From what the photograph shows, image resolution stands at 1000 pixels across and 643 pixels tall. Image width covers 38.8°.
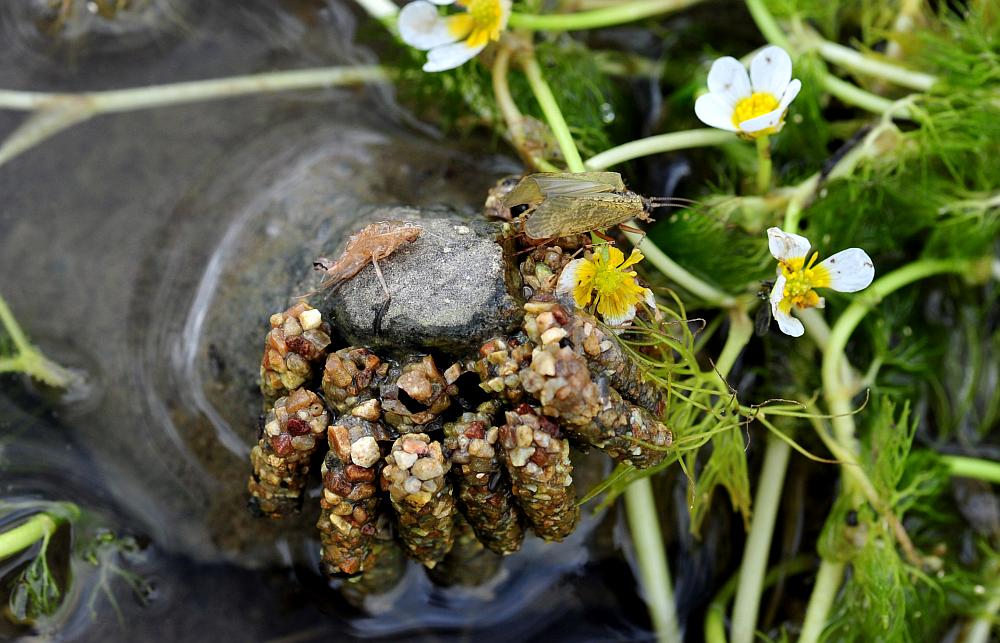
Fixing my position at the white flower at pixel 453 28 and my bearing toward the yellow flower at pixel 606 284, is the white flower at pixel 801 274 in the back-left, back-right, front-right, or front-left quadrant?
front-left

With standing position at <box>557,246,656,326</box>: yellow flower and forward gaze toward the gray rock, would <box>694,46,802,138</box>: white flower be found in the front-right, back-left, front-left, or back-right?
back-right

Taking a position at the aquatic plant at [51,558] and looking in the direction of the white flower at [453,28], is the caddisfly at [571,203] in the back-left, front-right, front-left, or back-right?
front-right

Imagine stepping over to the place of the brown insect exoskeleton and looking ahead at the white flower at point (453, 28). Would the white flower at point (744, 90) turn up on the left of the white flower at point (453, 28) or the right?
right

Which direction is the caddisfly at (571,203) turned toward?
to the viewer's right
